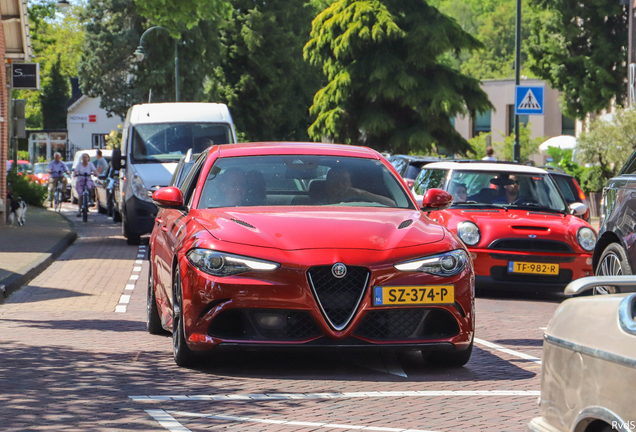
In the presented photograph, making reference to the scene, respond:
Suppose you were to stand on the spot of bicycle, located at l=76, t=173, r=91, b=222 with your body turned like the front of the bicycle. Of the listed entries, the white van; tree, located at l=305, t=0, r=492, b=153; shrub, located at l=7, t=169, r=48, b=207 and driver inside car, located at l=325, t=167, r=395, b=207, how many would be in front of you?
2

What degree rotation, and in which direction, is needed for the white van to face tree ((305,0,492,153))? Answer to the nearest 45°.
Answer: approximately 135° to its left

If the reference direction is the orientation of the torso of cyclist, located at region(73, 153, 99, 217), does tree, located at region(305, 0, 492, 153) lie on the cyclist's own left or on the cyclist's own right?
on the cyclist's own left

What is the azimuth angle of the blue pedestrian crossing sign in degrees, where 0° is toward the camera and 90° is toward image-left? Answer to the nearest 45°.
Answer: approximately 0°

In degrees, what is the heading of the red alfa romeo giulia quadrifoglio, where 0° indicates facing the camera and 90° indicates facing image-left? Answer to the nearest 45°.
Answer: approximately 0°

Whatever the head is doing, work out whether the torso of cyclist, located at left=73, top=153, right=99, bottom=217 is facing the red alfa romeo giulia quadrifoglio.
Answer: yes
